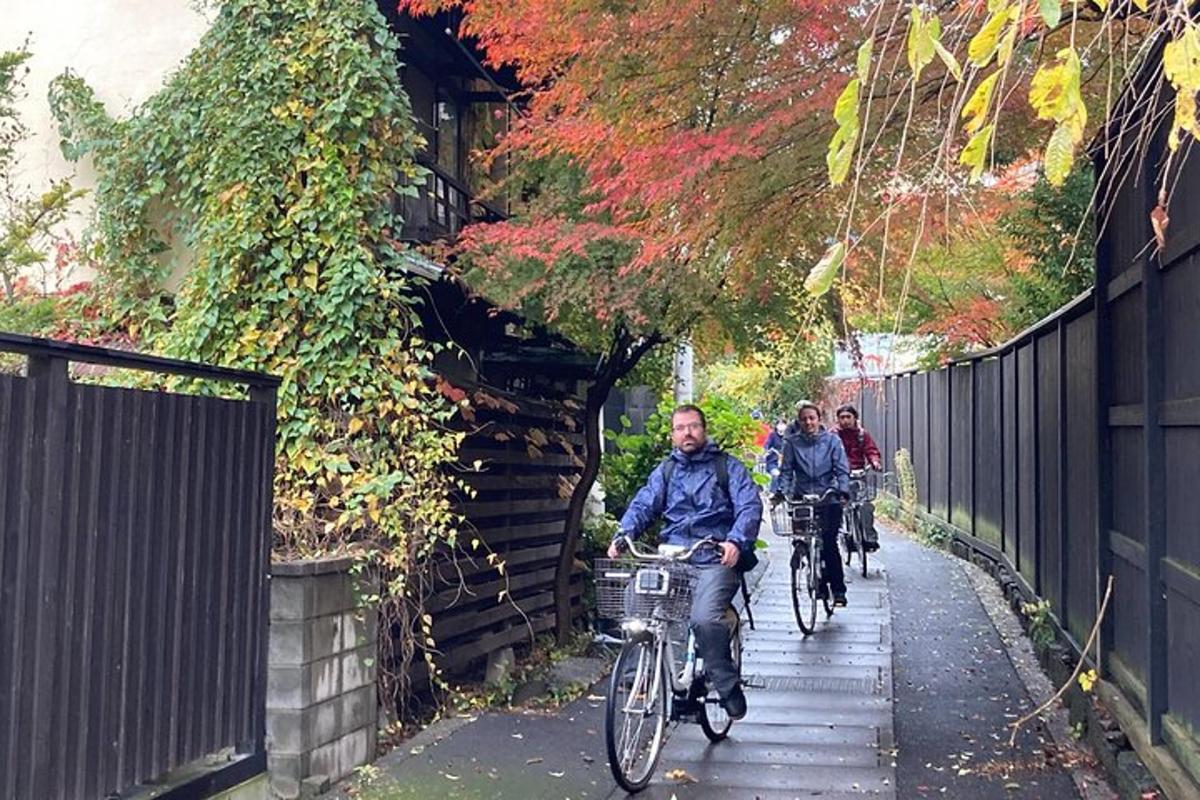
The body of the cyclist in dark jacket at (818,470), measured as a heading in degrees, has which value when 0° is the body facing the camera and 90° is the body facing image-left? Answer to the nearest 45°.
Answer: approximately 0°

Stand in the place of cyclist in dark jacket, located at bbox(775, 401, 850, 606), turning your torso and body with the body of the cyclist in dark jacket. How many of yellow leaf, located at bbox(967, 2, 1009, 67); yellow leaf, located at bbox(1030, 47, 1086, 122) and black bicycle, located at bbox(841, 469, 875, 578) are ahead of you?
2

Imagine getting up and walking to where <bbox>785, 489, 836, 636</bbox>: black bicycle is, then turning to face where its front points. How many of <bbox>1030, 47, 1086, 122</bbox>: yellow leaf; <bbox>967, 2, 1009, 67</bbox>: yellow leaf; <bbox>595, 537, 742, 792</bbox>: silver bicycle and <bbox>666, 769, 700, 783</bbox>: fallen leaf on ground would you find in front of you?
4

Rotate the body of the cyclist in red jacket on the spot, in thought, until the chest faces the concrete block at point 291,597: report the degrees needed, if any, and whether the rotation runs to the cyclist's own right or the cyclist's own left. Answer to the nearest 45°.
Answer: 0° — they already face it

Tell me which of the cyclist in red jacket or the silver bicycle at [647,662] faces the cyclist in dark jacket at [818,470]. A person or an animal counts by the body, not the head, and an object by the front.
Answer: the cyclist in red jacket

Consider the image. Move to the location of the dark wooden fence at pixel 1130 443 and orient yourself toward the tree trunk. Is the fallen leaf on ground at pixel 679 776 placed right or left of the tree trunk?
left

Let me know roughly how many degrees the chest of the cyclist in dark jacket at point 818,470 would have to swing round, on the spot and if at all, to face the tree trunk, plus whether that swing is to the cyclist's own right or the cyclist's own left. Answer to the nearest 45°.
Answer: approximately 45° to the cyclist's own right
